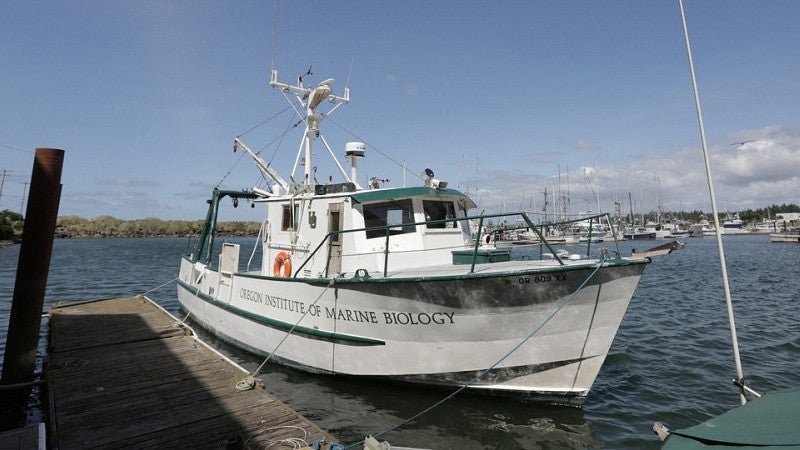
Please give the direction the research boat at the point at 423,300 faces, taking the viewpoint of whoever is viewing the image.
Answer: facing the viewer and to the right of the viewer

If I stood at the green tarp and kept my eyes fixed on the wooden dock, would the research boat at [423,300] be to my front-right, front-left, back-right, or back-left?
front-right

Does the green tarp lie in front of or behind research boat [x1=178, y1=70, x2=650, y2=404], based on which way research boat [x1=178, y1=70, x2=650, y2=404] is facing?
in front

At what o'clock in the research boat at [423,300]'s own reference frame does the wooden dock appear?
The wooden dock is roughly at 4 o'clock from the research boat.

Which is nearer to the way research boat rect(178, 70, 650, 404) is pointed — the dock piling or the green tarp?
the green tarp

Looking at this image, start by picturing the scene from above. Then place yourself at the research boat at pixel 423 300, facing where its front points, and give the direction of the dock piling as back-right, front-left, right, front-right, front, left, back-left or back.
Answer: back-right
